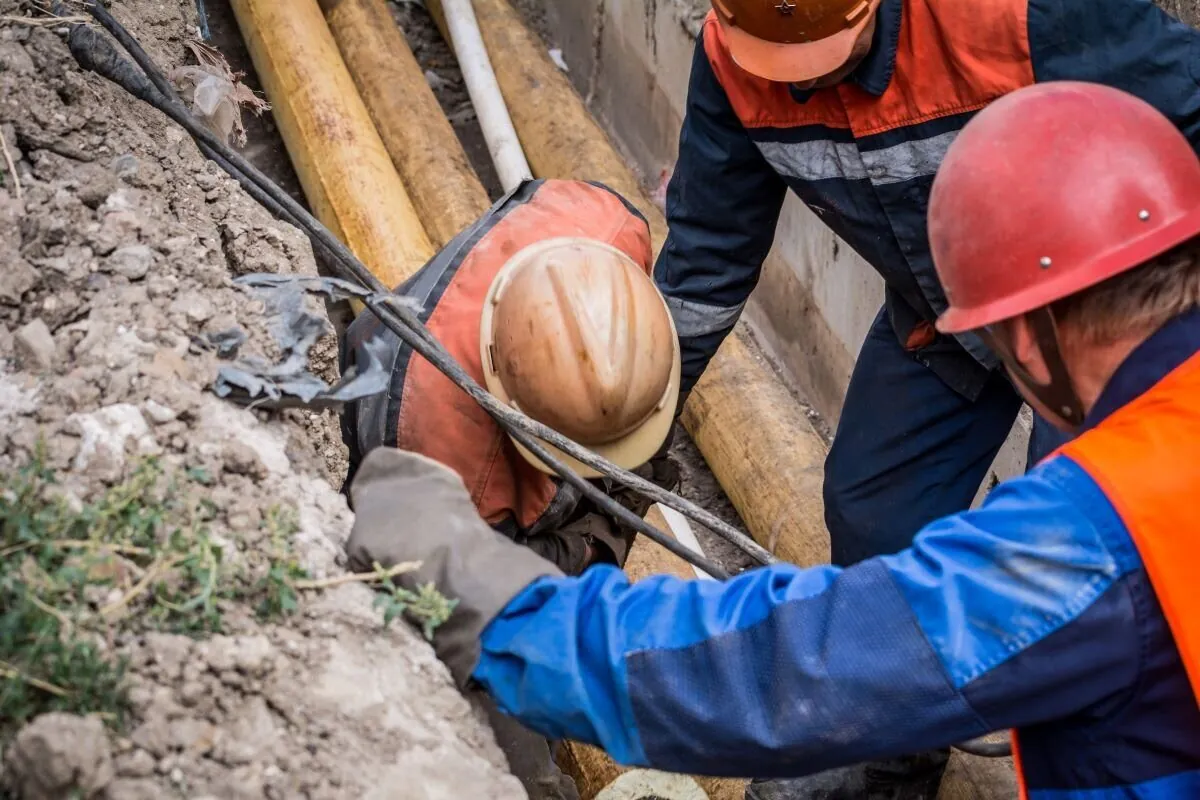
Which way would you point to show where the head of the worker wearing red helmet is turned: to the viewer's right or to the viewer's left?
to the viewer's left

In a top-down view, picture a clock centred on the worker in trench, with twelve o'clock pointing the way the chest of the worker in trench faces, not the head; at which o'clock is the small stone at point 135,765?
The small stone is roughly at 2 o'clock from the worker in trench.

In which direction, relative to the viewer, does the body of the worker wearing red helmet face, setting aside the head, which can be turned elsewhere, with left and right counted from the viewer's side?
facing away from the viewer and to the left of the viewer

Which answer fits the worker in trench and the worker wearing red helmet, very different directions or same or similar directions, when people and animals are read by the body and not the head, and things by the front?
very different directions

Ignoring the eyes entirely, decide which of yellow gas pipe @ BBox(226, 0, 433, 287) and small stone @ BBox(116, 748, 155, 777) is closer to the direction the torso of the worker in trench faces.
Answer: the small stone

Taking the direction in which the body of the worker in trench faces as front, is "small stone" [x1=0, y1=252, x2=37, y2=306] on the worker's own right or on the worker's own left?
on the worker's own right

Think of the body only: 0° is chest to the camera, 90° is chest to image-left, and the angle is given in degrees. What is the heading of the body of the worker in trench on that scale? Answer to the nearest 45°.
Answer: approximately 315°

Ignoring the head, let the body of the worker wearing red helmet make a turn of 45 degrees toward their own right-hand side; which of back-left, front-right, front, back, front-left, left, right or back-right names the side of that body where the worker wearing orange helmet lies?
front

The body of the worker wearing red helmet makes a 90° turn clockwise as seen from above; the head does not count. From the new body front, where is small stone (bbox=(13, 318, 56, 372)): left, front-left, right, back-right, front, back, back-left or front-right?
back-left
